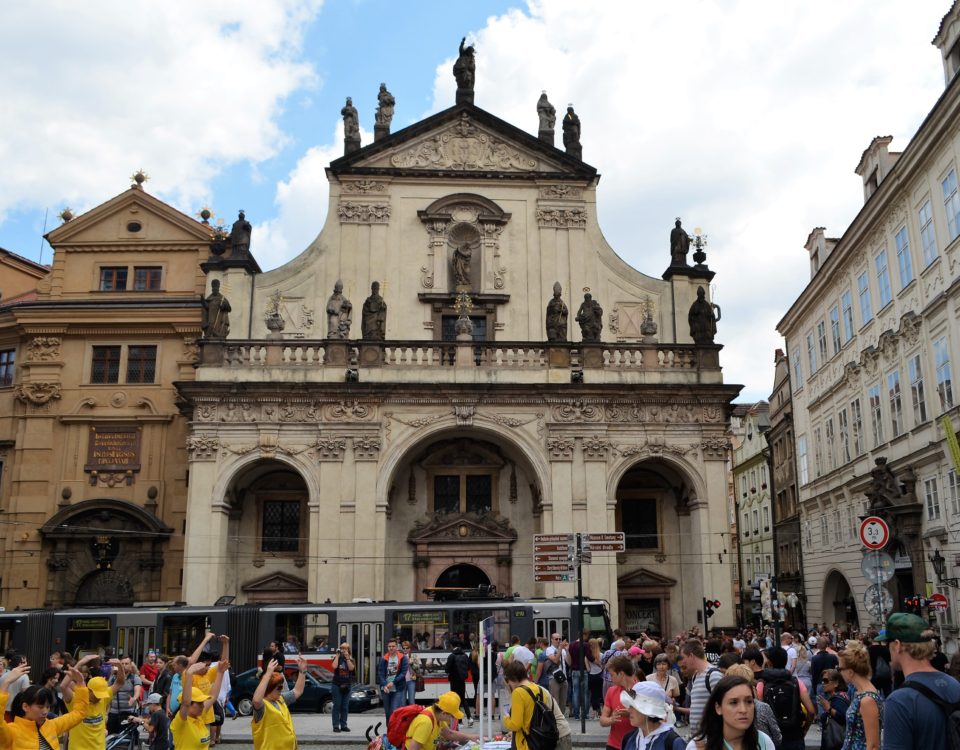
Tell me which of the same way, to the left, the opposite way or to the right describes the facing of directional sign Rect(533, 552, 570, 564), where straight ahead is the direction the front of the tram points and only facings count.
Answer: to the right

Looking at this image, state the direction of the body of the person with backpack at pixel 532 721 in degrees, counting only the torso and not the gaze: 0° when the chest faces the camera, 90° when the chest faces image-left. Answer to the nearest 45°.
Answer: approximately 135°

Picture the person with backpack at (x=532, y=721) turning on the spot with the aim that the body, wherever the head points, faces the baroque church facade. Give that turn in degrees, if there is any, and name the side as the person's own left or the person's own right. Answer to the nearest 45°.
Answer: approximately 45° to the person's own right

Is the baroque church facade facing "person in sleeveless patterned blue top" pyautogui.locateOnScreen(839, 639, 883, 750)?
yes

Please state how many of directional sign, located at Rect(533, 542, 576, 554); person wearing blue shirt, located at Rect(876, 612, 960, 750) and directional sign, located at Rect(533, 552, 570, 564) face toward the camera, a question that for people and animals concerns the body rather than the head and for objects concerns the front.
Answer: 2

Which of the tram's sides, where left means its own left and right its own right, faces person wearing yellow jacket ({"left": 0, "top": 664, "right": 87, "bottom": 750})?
right

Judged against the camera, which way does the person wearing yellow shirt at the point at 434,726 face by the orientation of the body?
to the viewer's right

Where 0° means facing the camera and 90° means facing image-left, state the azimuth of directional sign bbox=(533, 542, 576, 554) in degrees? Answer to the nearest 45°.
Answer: approximately 0°

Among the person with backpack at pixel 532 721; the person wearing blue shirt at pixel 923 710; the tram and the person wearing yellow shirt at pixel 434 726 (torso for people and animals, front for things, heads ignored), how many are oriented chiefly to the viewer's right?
2

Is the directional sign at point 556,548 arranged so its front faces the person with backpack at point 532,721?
yes
